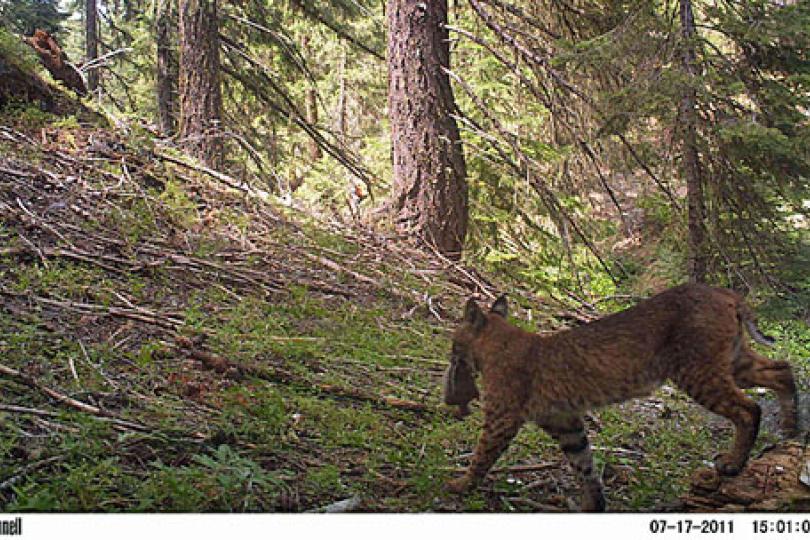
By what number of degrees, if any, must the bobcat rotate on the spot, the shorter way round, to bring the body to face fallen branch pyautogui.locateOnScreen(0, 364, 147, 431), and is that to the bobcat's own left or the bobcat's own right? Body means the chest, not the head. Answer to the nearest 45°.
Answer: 0° — it already faces it

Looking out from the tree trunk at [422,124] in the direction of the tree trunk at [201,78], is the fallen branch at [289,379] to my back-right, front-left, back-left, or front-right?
back-left

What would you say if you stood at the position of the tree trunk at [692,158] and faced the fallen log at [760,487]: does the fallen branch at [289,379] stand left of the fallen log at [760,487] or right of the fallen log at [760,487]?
right

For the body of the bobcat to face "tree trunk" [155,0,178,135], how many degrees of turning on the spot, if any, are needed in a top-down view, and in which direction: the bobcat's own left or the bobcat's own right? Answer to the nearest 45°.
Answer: approximately 45° to the bobcat's own right

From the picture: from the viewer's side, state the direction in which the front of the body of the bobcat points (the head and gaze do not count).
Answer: to the viewer's left

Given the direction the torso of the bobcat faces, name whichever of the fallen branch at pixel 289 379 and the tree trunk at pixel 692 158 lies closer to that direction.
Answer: the fallen branch

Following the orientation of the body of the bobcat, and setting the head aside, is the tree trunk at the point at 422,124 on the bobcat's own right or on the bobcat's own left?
on the bobcat's own right
